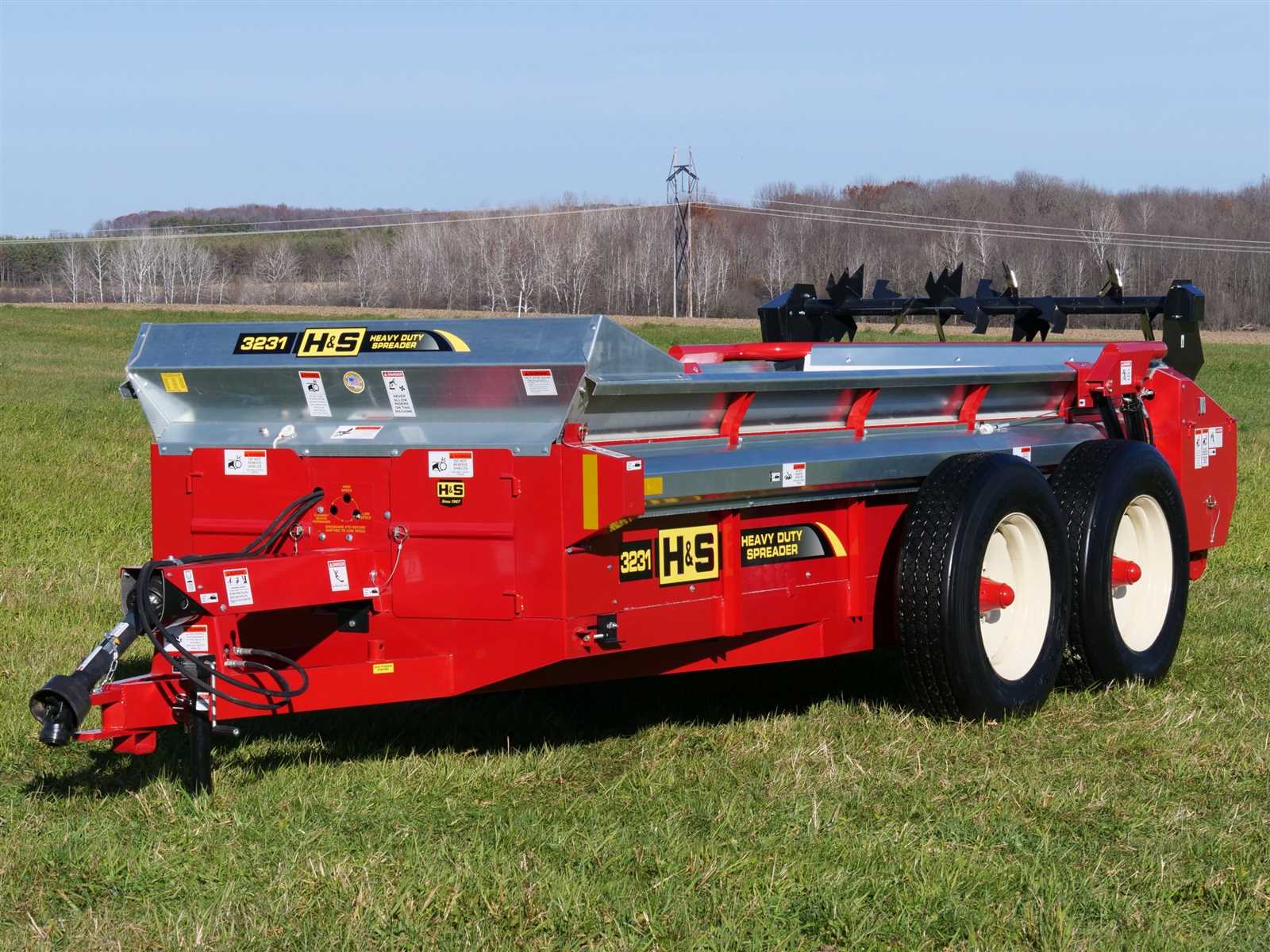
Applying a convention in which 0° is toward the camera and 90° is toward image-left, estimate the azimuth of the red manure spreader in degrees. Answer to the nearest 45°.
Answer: approximately 45°
